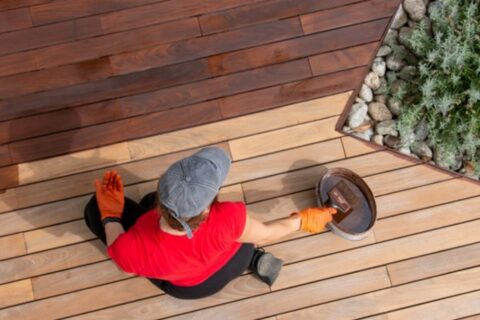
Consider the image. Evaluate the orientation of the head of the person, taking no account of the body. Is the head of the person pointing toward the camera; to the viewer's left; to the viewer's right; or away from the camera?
away from the camera

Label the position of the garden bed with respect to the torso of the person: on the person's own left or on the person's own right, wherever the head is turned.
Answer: on the person's own right

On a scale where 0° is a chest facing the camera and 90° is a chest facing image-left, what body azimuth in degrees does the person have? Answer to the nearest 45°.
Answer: approximately 180°
